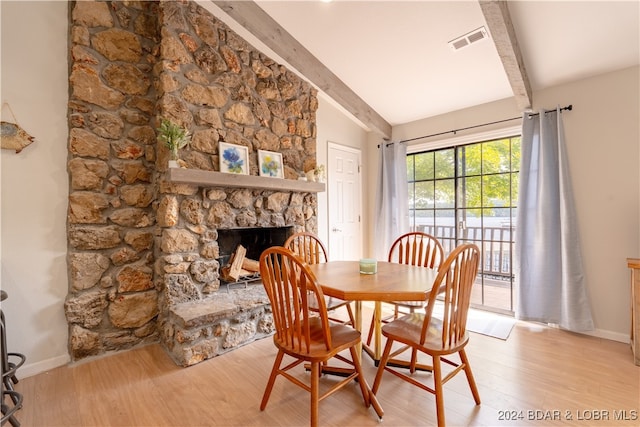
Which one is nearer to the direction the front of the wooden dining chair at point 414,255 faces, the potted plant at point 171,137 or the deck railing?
the potted plant

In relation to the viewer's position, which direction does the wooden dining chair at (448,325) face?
facing away from the viewer and to the left of the viewer

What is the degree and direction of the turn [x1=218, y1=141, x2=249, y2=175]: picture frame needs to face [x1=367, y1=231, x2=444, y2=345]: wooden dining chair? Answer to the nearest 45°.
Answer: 0° — it already faces it

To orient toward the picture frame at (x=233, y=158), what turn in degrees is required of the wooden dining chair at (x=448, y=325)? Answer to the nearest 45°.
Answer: approximately 45° to its left

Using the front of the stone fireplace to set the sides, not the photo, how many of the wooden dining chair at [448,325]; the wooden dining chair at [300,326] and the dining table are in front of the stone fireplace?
3

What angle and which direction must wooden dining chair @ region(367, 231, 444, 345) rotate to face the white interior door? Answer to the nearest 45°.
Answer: approximately 90° to its right

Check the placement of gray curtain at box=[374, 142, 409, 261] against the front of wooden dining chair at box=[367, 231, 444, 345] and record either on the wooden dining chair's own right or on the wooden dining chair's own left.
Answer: on the wooden dining chair's own right

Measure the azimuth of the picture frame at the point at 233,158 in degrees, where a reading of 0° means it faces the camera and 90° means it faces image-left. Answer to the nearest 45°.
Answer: approximately 315°

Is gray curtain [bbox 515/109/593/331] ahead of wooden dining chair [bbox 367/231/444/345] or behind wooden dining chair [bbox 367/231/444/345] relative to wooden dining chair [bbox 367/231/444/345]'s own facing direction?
behind

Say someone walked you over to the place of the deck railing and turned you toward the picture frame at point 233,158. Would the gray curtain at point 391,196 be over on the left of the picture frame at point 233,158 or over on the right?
right

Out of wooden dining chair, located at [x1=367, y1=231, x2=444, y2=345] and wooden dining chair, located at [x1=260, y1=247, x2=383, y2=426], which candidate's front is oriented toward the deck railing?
wooden dining chair, located at [x1=260, y1=247, x2=383, y2=426]

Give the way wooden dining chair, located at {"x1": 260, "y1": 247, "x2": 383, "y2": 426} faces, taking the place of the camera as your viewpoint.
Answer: facing away from the viewer and to the right of the viewer
